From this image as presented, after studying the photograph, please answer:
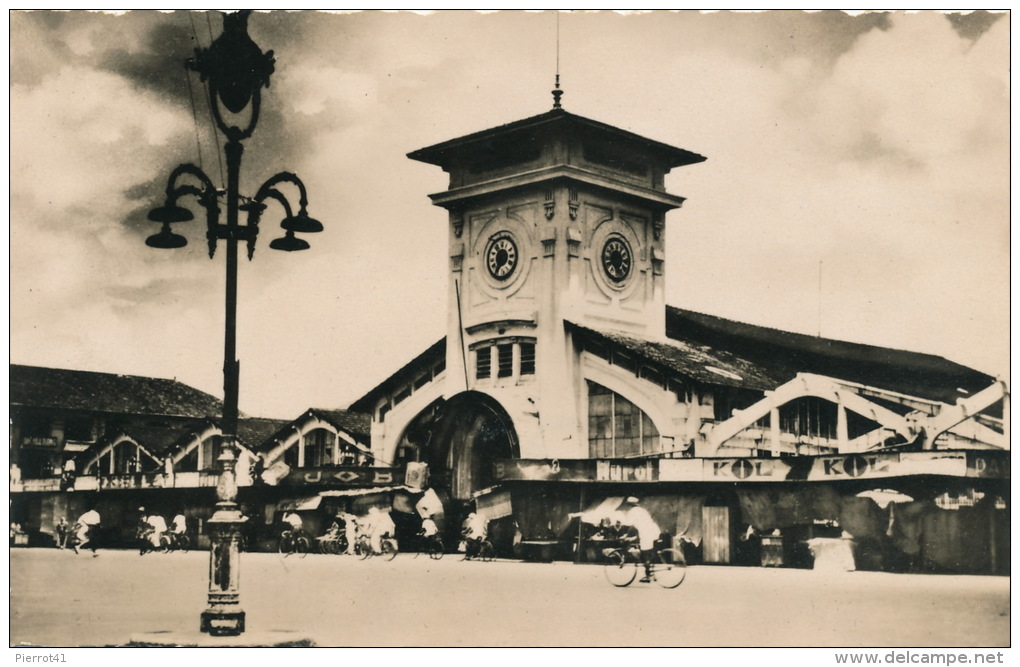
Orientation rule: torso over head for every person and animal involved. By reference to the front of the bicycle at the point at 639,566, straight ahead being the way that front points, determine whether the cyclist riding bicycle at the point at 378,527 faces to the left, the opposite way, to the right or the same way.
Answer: the same way

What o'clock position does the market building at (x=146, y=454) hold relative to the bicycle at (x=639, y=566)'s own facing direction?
The market building is roughly at 1 o'clock from the bicycle.

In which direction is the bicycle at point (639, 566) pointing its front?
to the viewer's left

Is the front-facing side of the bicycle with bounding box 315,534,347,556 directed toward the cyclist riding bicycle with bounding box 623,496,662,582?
no

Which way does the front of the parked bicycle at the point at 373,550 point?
to the viewer's left

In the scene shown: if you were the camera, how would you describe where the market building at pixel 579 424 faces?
facing the viewer and to the left of the viewer

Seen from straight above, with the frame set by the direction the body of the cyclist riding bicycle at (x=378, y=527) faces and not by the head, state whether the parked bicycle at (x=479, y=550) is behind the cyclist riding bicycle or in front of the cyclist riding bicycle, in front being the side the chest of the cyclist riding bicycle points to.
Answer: behind

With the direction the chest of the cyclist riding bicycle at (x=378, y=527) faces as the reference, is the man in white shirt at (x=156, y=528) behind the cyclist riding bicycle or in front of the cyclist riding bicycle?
in front

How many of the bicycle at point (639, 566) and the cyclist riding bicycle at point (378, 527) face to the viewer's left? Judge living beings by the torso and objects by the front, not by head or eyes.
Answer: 2

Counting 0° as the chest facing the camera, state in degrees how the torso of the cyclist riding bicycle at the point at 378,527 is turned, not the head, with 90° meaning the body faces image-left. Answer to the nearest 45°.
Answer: approximately 90°

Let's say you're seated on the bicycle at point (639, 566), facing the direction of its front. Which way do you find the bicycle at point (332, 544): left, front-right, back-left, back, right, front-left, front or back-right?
front-right

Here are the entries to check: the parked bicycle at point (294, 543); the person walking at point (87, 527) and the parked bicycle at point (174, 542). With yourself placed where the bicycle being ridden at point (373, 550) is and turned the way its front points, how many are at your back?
0

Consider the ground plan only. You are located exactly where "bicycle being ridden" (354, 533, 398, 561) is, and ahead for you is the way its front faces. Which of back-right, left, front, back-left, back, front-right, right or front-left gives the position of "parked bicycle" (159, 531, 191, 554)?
front

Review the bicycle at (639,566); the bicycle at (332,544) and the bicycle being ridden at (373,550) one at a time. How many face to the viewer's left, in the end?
3
